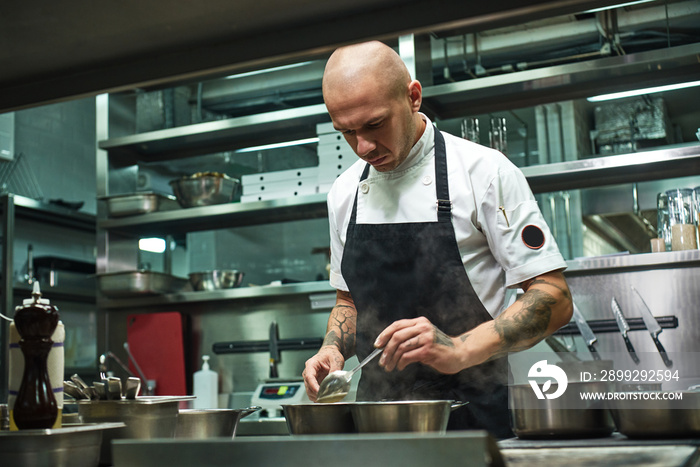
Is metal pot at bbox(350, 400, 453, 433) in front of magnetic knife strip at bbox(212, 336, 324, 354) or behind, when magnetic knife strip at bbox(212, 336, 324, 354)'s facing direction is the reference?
in front

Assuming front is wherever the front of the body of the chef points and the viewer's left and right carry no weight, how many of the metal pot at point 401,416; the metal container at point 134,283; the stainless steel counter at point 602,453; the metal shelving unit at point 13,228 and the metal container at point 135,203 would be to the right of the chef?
3

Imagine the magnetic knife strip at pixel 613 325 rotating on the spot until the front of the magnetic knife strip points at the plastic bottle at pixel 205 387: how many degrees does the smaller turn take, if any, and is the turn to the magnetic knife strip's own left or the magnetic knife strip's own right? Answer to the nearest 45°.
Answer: approximately 90° to the magnetic knife strip's own right

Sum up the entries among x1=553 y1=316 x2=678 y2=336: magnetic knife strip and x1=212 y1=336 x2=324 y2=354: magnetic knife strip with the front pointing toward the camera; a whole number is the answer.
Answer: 2

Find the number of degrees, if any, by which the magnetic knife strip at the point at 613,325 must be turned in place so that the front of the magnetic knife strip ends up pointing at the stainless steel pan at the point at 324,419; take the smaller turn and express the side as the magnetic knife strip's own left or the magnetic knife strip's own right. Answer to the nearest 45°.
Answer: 0° — it already faces it

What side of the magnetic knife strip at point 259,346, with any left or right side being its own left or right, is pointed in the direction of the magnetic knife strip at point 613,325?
left

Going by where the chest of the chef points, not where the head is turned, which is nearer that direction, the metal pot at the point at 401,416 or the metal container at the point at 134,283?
the metal pot

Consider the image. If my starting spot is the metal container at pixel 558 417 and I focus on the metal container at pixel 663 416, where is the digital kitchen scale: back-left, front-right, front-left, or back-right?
back-left

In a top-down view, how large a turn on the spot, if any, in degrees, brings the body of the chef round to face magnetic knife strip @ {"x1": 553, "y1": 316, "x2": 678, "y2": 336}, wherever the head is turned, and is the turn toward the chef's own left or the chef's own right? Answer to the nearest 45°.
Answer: approximately 180°
